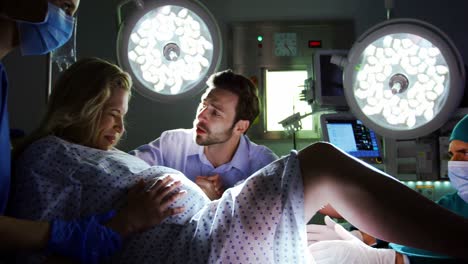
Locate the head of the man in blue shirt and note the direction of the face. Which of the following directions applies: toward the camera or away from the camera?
toward the camera

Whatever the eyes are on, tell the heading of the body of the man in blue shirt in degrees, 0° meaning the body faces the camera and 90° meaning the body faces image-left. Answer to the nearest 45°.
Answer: approximately 45°

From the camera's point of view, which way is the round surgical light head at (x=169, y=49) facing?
toward the camera

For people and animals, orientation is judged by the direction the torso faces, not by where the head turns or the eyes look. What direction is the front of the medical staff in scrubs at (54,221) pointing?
to the viewer's right

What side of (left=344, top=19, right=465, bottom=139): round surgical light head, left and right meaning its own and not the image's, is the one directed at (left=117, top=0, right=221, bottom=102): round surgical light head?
right

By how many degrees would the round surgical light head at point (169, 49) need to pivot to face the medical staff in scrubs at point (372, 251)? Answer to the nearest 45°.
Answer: approximately 45° to its left

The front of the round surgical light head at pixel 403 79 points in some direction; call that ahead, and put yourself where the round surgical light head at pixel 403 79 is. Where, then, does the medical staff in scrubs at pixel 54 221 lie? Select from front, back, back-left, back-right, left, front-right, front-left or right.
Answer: front-right

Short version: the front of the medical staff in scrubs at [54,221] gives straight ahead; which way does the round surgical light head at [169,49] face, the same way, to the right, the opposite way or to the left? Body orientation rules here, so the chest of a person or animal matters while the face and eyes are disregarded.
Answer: to the right

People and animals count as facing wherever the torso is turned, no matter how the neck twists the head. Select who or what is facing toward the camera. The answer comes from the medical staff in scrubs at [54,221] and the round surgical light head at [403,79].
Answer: the round surgical light head

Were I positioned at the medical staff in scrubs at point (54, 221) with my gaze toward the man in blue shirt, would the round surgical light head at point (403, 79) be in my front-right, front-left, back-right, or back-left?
front-right

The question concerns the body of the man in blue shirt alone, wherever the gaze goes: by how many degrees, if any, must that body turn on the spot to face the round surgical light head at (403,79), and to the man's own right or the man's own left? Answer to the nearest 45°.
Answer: approximately 90° to the man's own left

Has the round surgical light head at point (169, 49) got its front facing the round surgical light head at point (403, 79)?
no
